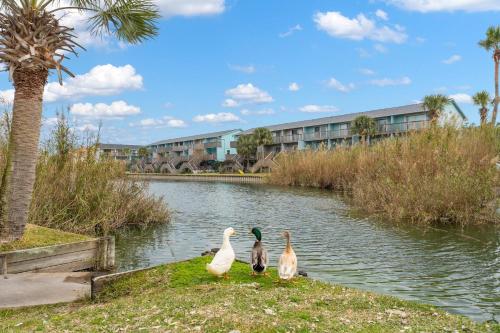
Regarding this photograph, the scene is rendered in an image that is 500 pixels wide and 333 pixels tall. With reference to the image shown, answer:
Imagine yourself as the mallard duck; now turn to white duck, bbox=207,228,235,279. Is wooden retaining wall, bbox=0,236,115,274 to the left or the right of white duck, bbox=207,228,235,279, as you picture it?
right

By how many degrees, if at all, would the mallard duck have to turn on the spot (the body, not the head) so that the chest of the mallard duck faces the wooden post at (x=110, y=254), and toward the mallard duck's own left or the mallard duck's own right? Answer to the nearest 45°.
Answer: approximately 45° to the mallard duck's own left

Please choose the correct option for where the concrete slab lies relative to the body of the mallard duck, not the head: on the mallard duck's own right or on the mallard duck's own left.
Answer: on the mallard duck's own left

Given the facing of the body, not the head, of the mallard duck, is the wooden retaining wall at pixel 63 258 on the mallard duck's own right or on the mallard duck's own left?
on the mallard duck's own left

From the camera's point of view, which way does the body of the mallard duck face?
away from the camera

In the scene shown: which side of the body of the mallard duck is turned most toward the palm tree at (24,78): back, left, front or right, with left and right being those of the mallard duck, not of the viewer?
left
